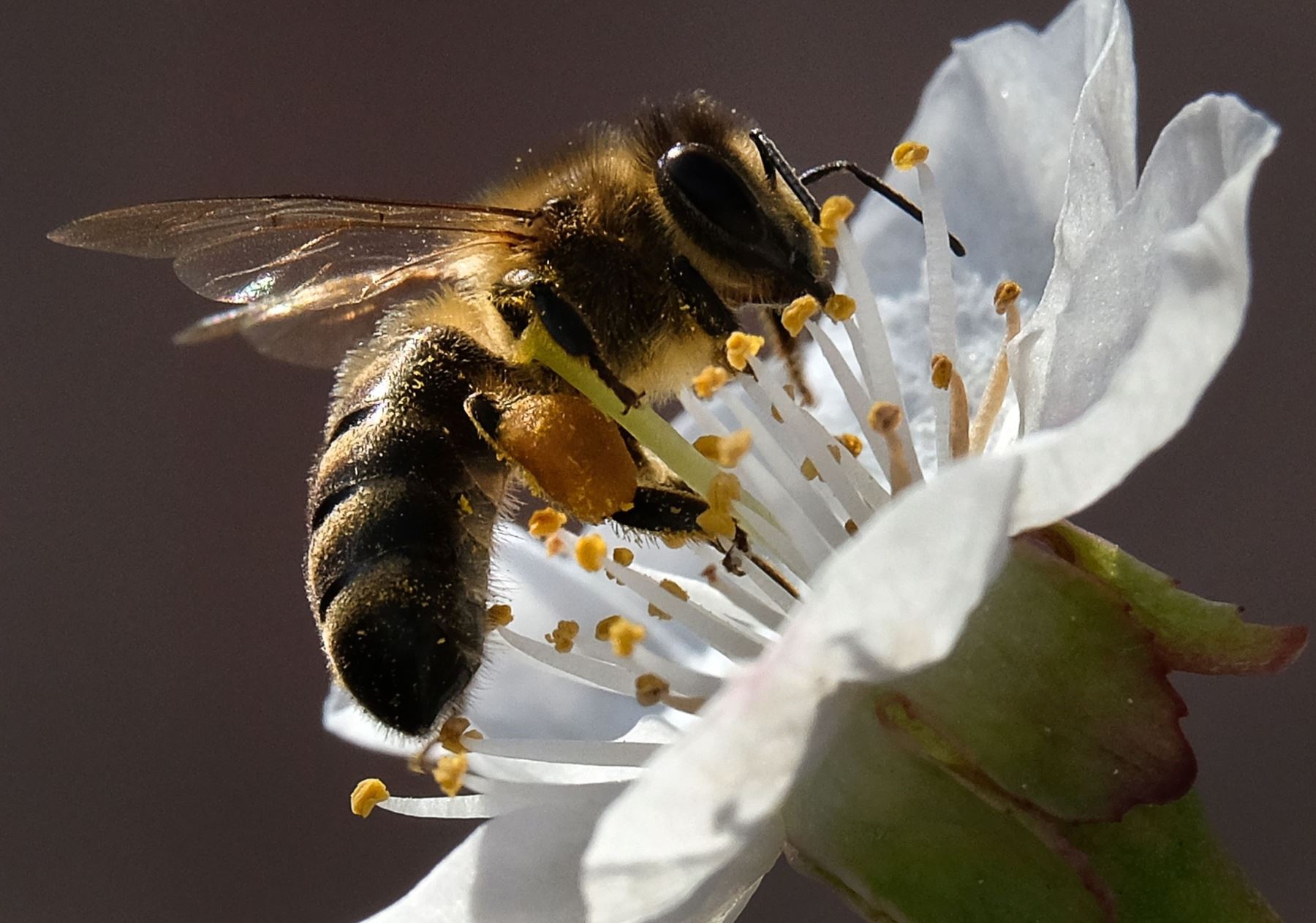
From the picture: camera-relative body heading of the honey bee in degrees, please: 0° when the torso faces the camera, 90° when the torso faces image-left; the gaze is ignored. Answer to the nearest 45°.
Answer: approximately 270°
